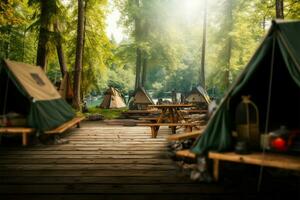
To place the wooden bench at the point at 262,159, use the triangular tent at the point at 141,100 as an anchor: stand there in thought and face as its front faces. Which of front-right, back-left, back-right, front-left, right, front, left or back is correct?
front

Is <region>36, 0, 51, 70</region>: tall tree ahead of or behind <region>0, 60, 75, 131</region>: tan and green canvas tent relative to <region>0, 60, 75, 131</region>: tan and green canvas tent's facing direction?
behind

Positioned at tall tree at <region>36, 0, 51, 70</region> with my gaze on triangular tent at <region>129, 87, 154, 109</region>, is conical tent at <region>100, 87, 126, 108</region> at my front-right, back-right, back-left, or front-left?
front-left

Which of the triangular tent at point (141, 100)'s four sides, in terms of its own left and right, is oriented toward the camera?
front

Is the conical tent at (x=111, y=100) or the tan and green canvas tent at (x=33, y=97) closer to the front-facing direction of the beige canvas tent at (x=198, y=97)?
the tan and green canvas tent

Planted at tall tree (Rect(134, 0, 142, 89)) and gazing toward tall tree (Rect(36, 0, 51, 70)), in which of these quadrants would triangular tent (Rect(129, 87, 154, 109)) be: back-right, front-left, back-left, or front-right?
front-left

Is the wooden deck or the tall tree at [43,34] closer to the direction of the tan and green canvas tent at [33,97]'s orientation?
the wooden deck

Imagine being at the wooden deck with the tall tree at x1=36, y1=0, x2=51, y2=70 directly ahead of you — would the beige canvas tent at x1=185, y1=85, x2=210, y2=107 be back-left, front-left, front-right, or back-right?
front-right

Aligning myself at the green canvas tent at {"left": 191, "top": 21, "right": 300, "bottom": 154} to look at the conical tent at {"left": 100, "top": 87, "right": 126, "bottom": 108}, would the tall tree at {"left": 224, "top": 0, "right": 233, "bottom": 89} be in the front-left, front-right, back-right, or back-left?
front-right

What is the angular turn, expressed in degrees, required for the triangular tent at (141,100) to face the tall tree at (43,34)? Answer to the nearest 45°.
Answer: approximately 45° to its right

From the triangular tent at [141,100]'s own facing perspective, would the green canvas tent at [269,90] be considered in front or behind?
in front

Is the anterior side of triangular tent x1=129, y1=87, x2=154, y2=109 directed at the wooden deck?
yes

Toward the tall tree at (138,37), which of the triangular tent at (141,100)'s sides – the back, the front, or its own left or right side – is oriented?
back

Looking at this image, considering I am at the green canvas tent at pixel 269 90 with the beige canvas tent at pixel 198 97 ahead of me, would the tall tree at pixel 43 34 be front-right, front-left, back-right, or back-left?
front-left
